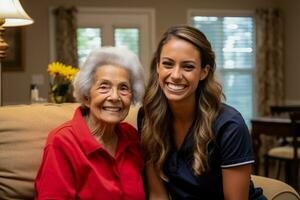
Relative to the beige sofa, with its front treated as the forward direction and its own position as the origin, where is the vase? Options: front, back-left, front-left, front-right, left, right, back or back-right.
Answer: back

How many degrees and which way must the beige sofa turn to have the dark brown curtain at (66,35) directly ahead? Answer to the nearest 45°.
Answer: approximately 180°

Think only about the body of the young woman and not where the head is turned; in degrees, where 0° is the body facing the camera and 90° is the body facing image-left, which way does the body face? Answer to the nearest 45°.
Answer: approximately 45°

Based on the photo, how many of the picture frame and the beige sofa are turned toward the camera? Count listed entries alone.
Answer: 2

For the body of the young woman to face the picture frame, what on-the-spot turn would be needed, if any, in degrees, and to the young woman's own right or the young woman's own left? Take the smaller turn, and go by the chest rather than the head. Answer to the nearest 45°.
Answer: approximately 90° to the young woman's own right

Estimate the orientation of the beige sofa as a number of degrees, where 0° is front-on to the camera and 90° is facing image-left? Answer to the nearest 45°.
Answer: approximately 0°

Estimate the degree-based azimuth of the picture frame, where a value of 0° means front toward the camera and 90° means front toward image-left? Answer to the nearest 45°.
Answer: approximately 0°

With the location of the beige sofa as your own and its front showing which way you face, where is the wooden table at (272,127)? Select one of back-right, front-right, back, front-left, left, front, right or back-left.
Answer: back-left

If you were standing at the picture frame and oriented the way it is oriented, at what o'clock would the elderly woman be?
The elderly woman is roughly at 12 o'clock from the picture frame.
